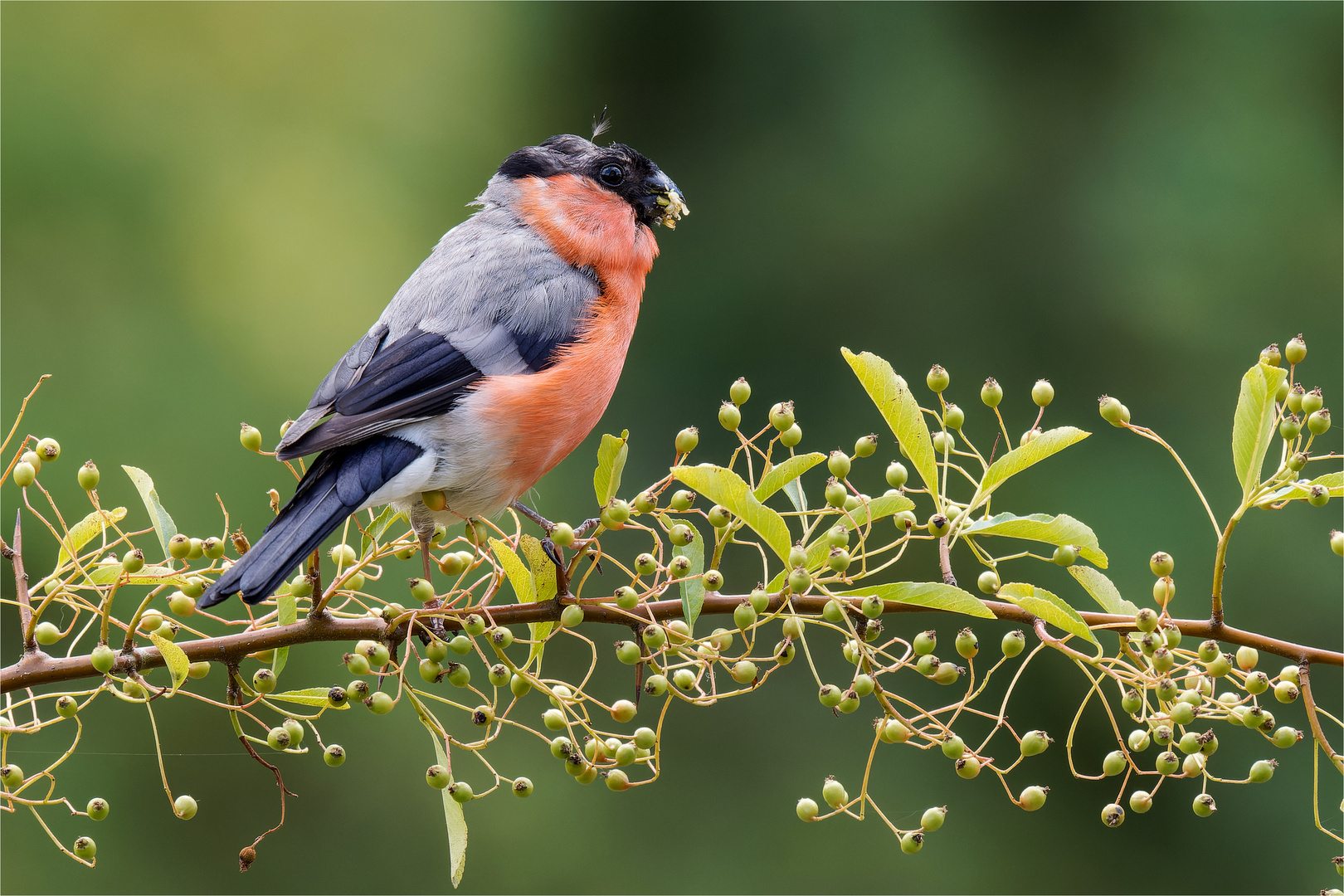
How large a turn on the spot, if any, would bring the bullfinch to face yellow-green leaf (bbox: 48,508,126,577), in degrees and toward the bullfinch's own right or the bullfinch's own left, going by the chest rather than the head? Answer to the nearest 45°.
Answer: approximately 135° to the bullfinch's own right

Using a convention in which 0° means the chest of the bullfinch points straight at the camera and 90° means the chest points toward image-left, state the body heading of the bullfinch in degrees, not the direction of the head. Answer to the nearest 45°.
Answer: approximately 270°
